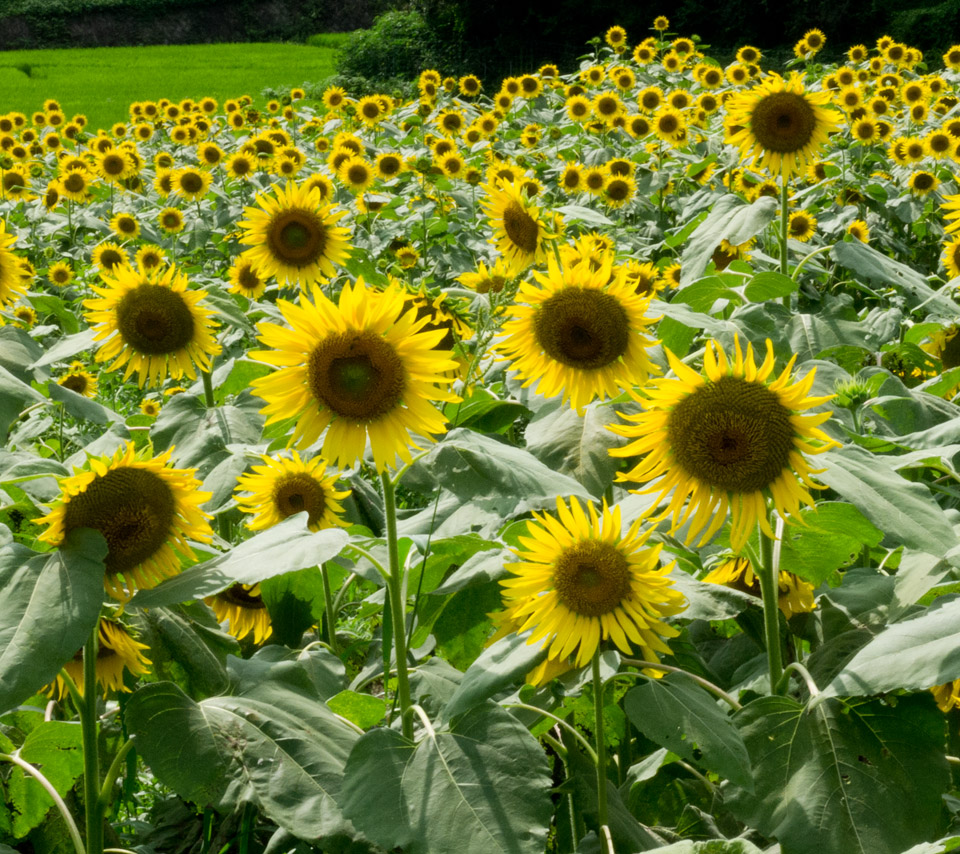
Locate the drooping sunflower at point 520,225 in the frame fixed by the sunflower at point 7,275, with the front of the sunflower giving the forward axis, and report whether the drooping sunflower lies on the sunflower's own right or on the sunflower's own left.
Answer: on the sunflower's own left

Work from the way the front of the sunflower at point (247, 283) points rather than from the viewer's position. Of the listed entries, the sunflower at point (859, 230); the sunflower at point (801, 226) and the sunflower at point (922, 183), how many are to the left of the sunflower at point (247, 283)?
3

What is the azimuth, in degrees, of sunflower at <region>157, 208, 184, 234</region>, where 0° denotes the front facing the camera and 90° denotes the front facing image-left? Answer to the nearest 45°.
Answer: approximately 0°

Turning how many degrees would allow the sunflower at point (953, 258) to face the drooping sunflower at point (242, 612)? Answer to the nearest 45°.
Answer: approximately 45° to its right

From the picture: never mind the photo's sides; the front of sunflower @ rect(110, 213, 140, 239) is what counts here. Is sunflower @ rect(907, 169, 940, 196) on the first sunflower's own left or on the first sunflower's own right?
on the first sunflower's own left
